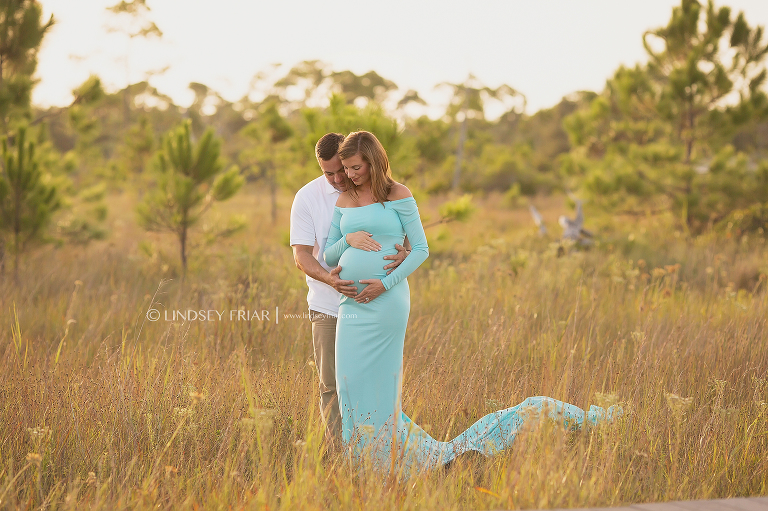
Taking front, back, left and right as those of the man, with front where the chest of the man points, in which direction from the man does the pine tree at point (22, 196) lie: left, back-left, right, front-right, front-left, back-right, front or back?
back

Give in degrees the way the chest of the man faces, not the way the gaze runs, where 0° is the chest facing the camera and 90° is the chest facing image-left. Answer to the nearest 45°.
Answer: approximately 315°

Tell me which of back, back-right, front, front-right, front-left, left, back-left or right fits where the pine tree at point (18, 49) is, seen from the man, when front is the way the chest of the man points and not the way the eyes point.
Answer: back

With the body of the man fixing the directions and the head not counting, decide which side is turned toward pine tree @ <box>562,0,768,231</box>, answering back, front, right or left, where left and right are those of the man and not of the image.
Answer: left

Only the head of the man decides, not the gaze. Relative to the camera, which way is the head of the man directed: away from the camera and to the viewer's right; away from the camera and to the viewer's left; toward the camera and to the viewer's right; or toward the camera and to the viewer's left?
toward the camera and to the viewer's right

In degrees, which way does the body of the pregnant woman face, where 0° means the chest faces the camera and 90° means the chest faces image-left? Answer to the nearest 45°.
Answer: approximately 45°
